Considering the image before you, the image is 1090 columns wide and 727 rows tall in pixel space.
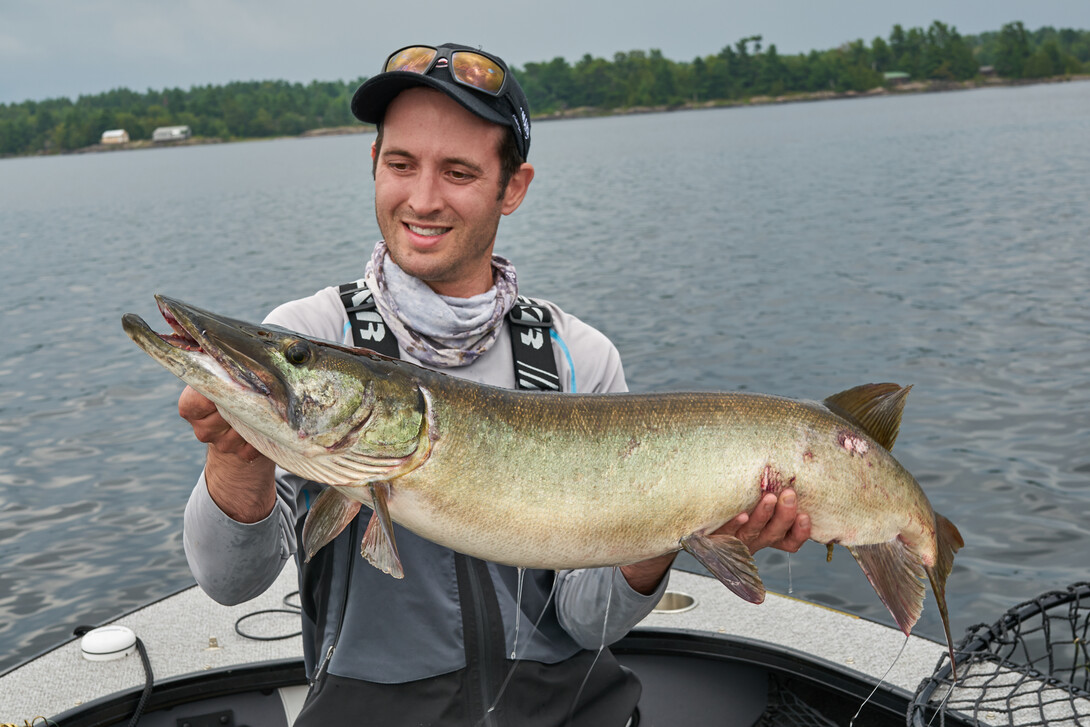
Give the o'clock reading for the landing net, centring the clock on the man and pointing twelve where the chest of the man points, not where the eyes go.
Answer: The landing net is roughly at 9 o'clock from the man.

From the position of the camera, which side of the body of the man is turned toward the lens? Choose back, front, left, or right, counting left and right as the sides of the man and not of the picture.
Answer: front

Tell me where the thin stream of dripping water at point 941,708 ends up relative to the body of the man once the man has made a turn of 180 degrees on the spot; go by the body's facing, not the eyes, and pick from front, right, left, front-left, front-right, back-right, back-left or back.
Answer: right

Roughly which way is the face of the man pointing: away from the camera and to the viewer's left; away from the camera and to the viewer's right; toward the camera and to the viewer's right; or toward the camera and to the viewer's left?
toward the camera and to the viewer's left
